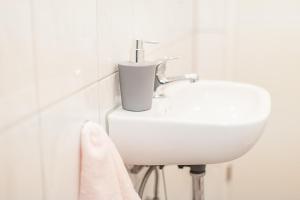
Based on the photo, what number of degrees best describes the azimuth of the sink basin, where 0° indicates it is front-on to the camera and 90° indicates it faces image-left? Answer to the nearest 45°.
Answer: approximately 270°

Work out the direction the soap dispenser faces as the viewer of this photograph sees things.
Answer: facing to the right of the viewer

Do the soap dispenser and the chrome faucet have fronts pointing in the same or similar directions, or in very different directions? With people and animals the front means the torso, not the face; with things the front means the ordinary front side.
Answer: same or similar directions

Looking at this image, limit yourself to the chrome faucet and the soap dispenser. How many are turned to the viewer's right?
2

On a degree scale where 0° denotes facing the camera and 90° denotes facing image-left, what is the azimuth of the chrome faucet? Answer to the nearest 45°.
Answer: approximately 270°
